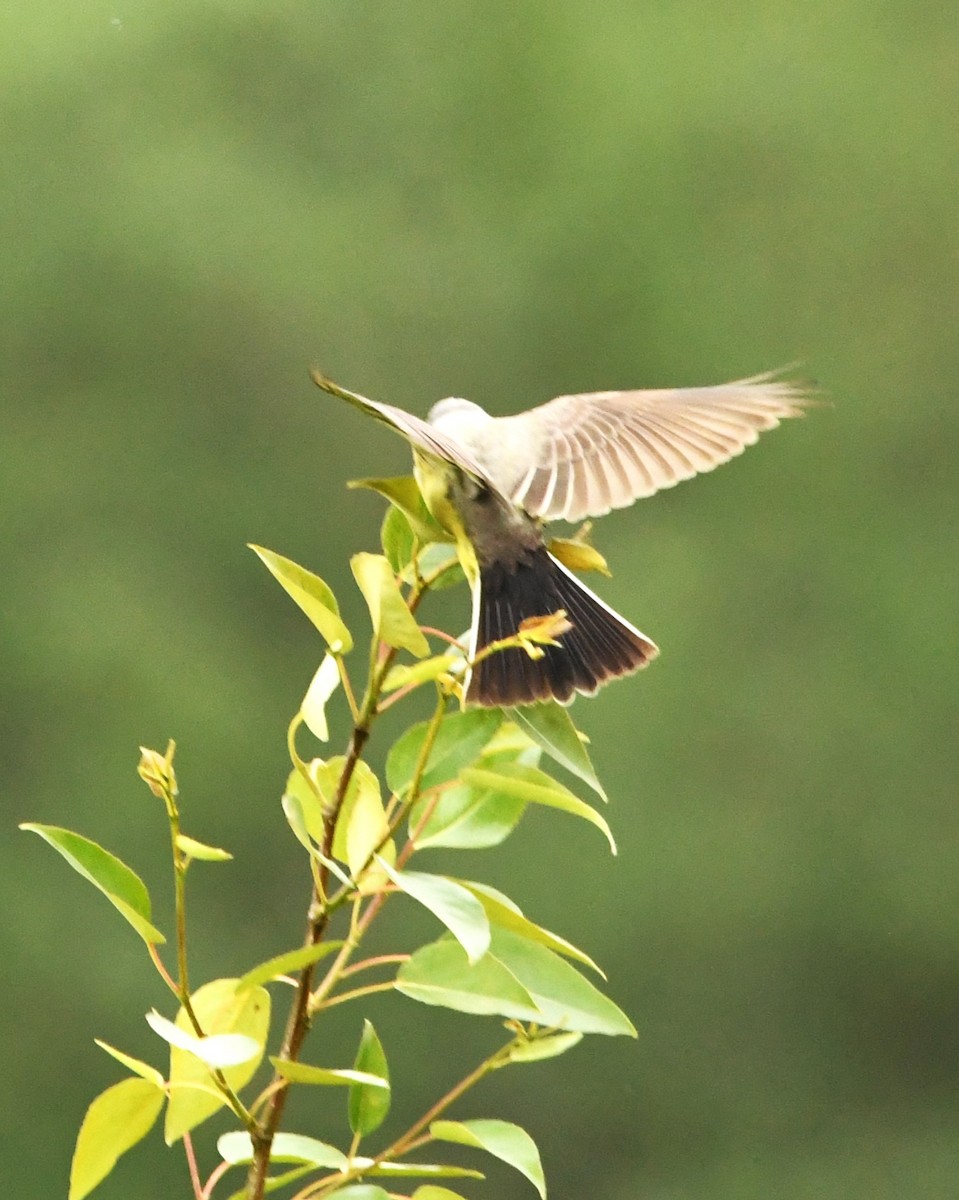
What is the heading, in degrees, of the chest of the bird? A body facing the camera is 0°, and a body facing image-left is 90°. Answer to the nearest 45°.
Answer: approximately 135°
